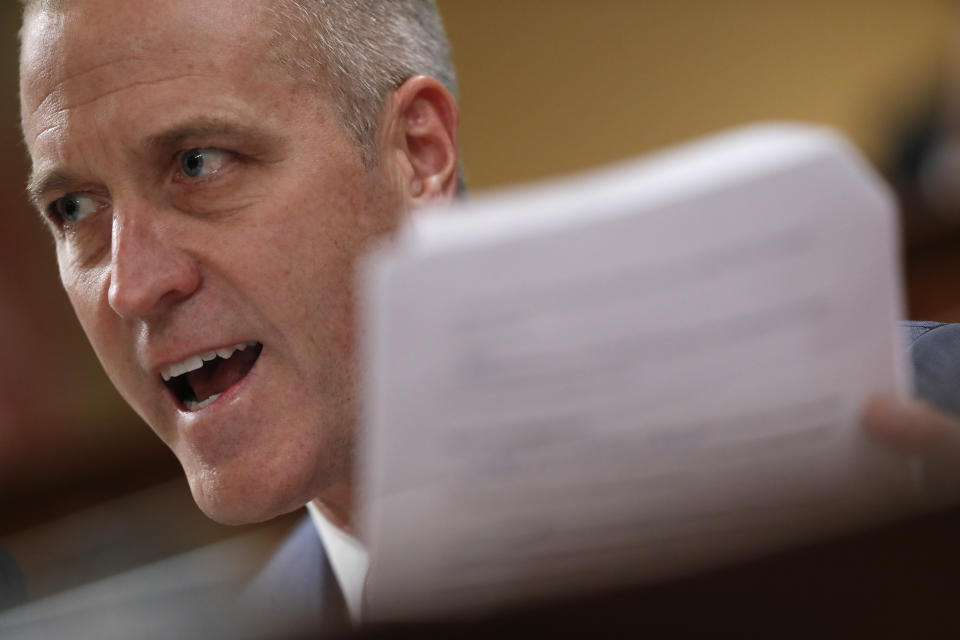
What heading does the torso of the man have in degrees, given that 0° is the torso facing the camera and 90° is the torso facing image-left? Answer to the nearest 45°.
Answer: approximately 45°
